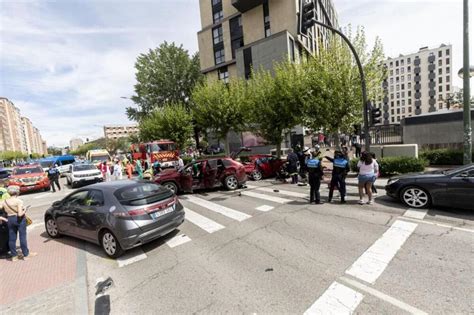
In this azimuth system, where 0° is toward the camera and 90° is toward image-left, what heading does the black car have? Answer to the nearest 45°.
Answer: approximately 90°

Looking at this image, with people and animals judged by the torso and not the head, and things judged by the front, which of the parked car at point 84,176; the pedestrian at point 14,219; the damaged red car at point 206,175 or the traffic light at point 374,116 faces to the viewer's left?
the damaged red car

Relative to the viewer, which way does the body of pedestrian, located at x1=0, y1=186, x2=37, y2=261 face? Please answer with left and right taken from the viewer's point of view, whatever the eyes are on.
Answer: facing away from the viewer and to the right of the viewer

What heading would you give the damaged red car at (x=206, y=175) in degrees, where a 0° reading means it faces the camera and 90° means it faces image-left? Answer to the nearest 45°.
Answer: approximately 90°

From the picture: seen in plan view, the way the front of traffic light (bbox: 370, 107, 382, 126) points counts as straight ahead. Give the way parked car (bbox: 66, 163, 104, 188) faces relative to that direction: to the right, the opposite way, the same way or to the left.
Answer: the same way
